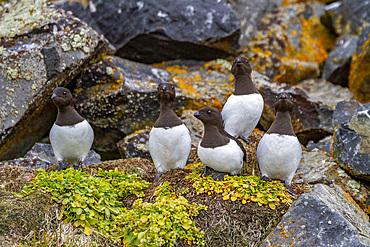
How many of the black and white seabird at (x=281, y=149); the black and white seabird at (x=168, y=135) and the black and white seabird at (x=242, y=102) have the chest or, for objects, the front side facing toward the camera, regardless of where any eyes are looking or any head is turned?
3

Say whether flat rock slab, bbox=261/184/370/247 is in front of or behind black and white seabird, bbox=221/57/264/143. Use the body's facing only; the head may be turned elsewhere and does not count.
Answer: in front

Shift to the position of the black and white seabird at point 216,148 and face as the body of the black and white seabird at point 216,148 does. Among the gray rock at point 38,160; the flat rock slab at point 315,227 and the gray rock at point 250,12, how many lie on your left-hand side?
1

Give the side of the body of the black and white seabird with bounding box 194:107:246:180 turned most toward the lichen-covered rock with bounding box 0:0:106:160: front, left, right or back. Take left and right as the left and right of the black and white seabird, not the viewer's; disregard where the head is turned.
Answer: right

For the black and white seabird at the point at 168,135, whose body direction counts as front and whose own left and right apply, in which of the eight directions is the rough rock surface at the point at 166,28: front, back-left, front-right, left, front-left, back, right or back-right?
back

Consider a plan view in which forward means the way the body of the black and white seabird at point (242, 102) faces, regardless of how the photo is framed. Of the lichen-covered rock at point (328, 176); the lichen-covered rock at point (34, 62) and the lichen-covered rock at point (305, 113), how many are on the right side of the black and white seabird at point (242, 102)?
1

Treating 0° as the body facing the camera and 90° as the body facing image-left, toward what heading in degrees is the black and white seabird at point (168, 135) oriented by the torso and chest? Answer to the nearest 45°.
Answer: approximately 0°

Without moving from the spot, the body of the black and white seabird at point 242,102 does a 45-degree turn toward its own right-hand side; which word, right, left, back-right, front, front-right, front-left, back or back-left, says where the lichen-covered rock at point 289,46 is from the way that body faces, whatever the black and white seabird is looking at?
back-right

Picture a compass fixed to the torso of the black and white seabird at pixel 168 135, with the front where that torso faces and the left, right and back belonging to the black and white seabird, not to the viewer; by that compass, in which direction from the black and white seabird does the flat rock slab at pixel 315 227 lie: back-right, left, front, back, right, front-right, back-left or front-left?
front-left

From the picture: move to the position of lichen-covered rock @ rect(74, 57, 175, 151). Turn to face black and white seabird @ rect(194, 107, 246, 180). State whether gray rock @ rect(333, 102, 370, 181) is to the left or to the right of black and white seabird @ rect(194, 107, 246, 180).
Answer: left
